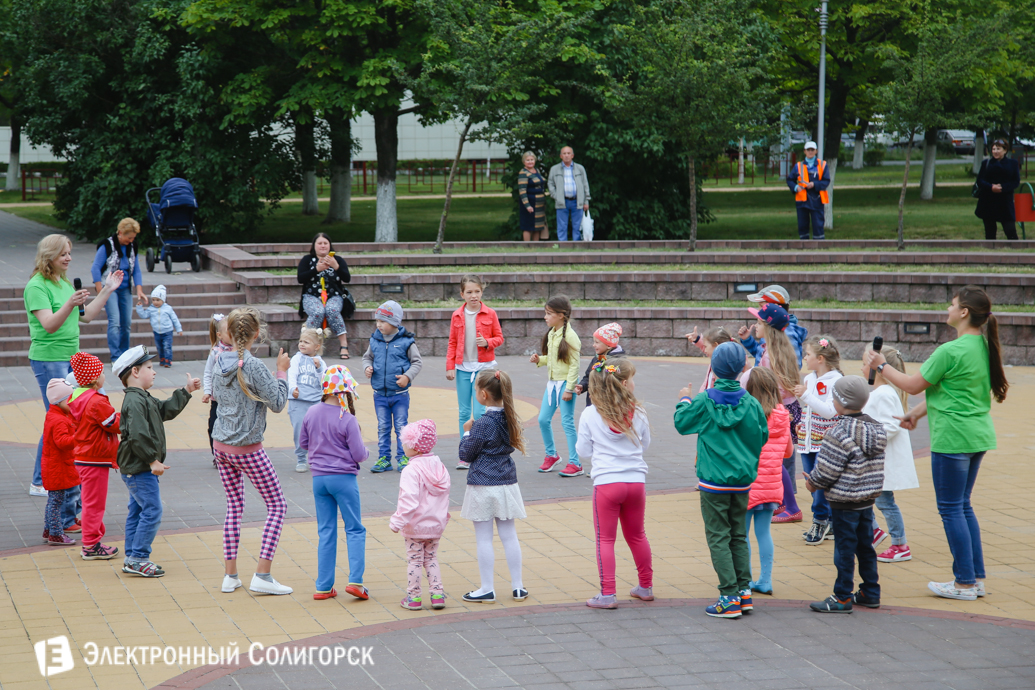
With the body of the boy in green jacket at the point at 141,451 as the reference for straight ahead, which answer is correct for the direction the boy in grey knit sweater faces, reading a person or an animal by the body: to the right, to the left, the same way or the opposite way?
to the left

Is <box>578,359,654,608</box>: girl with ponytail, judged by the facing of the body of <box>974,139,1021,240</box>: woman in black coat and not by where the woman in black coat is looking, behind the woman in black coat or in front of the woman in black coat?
in front

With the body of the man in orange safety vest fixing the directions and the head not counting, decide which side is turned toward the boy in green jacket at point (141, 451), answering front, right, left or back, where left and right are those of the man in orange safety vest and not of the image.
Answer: front

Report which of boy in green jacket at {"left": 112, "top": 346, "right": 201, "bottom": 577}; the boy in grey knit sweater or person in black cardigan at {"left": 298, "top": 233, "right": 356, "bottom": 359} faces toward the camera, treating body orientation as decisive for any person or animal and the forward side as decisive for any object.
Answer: the person in black cardigan

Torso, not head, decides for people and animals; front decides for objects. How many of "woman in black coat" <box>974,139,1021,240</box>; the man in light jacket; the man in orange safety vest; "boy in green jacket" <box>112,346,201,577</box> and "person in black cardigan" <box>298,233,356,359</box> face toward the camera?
4

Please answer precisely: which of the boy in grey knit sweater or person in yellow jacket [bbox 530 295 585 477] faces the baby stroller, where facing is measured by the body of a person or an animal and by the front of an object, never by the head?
the boy in grey knit sweater

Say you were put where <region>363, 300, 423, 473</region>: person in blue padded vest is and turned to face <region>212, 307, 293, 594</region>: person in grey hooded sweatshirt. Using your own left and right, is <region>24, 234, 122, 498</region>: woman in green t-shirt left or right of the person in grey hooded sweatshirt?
right

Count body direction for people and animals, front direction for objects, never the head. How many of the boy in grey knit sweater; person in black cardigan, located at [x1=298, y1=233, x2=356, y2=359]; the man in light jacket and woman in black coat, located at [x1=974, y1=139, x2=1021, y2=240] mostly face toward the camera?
3

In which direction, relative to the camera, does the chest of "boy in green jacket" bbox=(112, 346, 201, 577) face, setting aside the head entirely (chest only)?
to the viewer's right

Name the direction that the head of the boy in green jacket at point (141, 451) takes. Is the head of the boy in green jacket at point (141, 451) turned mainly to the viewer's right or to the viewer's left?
to the viewer's right

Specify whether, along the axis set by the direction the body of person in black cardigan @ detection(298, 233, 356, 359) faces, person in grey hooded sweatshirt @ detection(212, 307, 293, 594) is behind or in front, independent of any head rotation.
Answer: in front

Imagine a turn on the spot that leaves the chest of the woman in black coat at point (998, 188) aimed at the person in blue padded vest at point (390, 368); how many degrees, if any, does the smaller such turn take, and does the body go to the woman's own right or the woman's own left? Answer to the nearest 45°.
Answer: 0° — they already face them

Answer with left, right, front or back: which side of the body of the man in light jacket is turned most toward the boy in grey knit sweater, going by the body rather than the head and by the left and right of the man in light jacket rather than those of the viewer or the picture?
front

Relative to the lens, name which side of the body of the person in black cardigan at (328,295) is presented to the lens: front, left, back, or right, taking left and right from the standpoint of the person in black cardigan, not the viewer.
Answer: front
